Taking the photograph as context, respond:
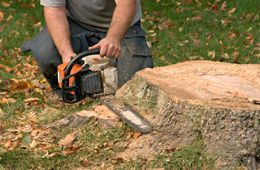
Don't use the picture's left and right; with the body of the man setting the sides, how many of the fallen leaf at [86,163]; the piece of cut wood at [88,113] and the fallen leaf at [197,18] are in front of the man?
2

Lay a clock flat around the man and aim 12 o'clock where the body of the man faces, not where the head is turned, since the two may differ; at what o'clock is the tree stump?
The tree stump is roughly at 11 o'clock from the man.

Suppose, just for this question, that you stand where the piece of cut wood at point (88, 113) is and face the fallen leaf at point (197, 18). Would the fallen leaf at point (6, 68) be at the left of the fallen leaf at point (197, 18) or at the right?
left

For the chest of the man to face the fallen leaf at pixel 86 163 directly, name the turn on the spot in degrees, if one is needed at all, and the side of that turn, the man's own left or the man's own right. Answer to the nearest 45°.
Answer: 0° — they already face it

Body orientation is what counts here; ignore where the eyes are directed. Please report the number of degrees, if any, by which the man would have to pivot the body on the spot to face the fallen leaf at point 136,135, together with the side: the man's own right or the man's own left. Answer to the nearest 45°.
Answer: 0° — they already face it

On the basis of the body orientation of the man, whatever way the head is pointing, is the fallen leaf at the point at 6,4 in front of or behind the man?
behind

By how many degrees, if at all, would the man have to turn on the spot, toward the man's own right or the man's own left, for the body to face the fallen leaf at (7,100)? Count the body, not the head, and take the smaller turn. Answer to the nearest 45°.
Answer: approximately 90° to the man's own right

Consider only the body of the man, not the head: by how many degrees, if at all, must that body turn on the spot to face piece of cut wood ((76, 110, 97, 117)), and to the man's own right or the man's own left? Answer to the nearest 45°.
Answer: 0° — they already face it

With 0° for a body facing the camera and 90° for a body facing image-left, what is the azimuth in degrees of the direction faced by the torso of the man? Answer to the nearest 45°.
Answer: approximately 0°

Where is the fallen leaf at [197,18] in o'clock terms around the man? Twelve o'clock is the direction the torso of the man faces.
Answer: The fallen leaf is roughly at 7 o'clock from the man.
